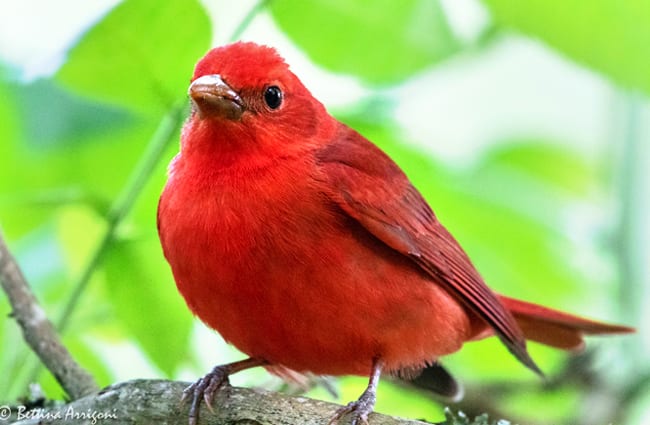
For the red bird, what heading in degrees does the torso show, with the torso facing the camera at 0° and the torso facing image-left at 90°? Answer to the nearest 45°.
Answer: approximately 45°

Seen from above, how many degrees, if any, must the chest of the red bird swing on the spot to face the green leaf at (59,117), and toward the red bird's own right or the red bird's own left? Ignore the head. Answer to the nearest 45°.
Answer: approximately 45° to the red bird's own right

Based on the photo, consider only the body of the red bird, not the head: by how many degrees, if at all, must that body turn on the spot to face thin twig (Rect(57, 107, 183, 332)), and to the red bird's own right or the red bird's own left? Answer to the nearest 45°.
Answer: approximately 45° to the red bird's own right

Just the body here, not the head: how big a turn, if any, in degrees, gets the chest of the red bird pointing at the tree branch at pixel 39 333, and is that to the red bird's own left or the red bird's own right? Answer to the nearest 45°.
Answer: approximately 45° to the red bird's own right

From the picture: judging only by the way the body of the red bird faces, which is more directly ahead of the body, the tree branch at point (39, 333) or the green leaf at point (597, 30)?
the tree branch
